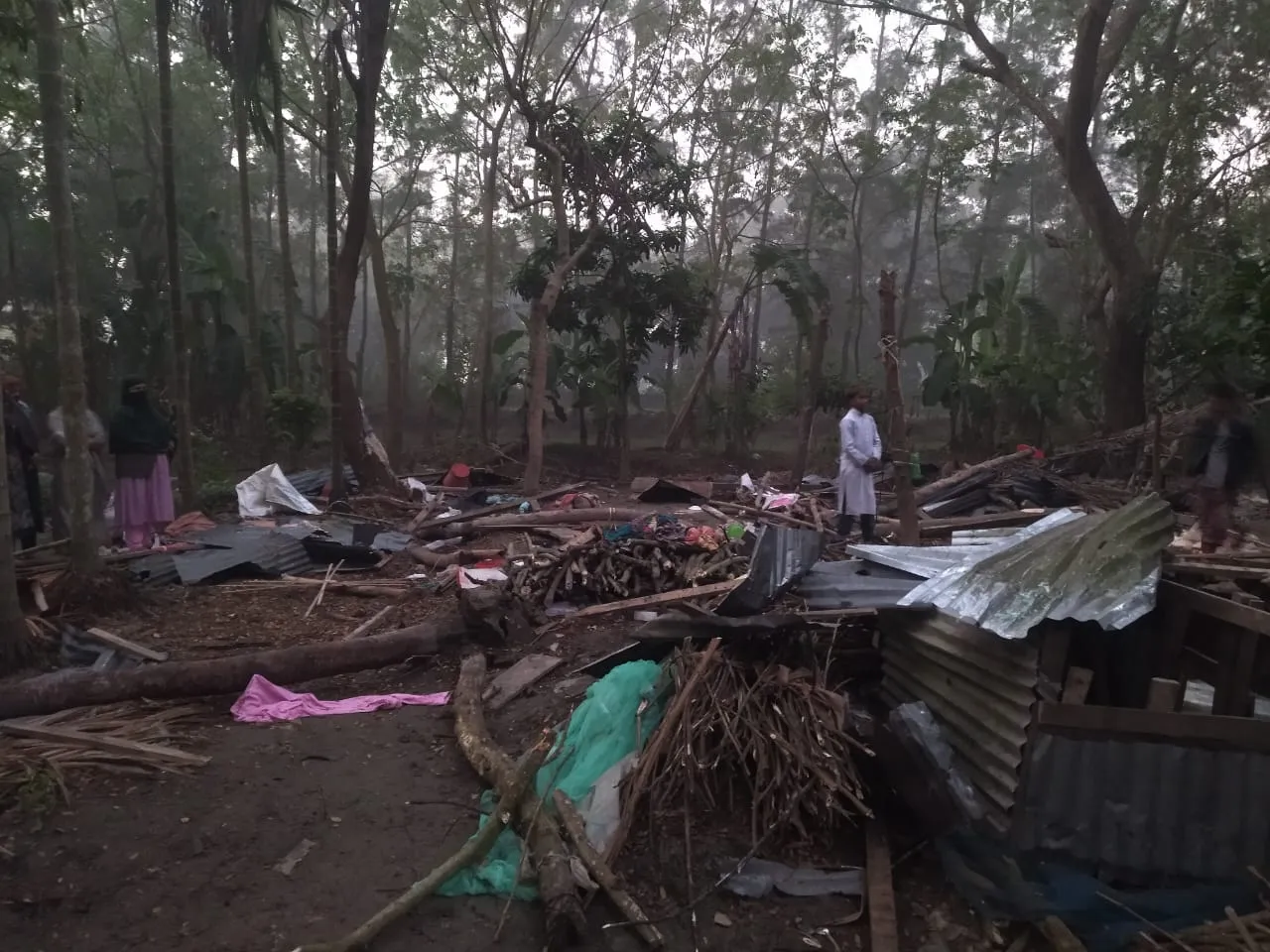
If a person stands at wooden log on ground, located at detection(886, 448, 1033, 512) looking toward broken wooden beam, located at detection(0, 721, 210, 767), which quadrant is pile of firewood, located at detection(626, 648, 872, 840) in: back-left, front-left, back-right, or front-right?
front-left

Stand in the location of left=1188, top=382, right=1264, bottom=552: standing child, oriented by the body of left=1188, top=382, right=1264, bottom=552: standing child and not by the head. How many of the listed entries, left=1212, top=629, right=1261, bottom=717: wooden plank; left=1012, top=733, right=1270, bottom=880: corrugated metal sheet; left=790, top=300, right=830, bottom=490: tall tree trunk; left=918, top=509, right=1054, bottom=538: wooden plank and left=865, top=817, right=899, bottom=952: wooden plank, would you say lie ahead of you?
3

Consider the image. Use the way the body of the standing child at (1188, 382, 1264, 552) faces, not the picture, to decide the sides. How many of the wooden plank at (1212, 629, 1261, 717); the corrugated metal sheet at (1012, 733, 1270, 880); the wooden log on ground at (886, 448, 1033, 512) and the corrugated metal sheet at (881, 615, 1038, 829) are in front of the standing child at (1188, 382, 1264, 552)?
3

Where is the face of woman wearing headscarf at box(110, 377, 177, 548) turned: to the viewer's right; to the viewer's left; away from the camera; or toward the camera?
toward the camera

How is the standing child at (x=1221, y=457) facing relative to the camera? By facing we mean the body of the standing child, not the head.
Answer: toward the camera

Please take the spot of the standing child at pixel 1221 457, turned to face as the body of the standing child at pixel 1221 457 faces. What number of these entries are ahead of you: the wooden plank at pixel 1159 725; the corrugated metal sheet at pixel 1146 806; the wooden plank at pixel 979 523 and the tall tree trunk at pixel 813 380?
2

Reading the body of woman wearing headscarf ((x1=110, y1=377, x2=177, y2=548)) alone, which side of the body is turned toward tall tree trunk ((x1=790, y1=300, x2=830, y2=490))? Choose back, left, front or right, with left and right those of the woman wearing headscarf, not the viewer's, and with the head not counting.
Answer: left

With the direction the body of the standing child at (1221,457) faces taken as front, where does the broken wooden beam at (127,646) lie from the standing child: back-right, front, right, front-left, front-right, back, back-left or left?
front-right

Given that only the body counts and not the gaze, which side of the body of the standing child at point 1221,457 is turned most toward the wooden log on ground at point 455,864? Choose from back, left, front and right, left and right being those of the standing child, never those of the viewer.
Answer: front

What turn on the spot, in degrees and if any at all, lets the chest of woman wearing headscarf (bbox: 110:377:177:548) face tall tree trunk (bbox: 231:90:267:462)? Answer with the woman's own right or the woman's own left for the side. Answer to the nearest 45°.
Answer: approximately 180°

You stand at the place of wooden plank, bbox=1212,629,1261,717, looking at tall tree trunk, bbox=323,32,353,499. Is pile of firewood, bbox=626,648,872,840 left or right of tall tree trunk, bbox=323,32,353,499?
left

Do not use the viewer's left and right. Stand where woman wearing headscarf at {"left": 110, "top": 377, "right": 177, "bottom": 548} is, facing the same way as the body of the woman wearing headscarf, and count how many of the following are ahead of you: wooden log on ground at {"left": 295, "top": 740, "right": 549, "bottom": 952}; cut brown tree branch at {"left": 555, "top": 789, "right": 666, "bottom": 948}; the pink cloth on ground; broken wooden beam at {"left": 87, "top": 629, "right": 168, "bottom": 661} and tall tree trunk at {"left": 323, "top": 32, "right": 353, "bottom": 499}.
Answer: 4

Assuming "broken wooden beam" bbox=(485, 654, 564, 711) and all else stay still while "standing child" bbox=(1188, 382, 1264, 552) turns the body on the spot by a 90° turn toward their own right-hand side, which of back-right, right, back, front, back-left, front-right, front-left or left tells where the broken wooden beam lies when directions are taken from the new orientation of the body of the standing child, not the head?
front-left

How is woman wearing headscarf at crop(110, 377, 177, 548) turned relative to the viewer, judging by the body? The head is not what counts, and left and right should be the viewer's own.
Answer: facing the viewer

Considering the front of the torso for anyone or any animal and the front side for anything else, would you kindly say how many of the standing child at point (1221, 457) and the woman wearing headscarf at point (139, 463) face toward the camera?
2

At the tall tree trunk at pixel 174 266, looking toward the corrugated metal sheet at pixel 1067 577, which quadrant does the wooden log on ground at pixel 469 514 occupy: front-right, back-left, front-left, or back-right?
front-left

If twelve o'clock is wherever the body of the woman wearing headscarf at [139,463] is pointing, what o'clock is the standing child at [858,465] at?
The standing child is roughly at 10 o'clock from the woman wearing headscarf.

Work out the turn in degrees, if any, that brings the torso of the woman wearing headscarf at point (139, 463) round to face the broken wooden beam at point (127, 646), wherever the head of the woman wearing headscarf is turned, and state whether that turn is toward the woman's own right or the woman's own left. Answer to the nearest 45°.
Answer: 0° — they already face it
